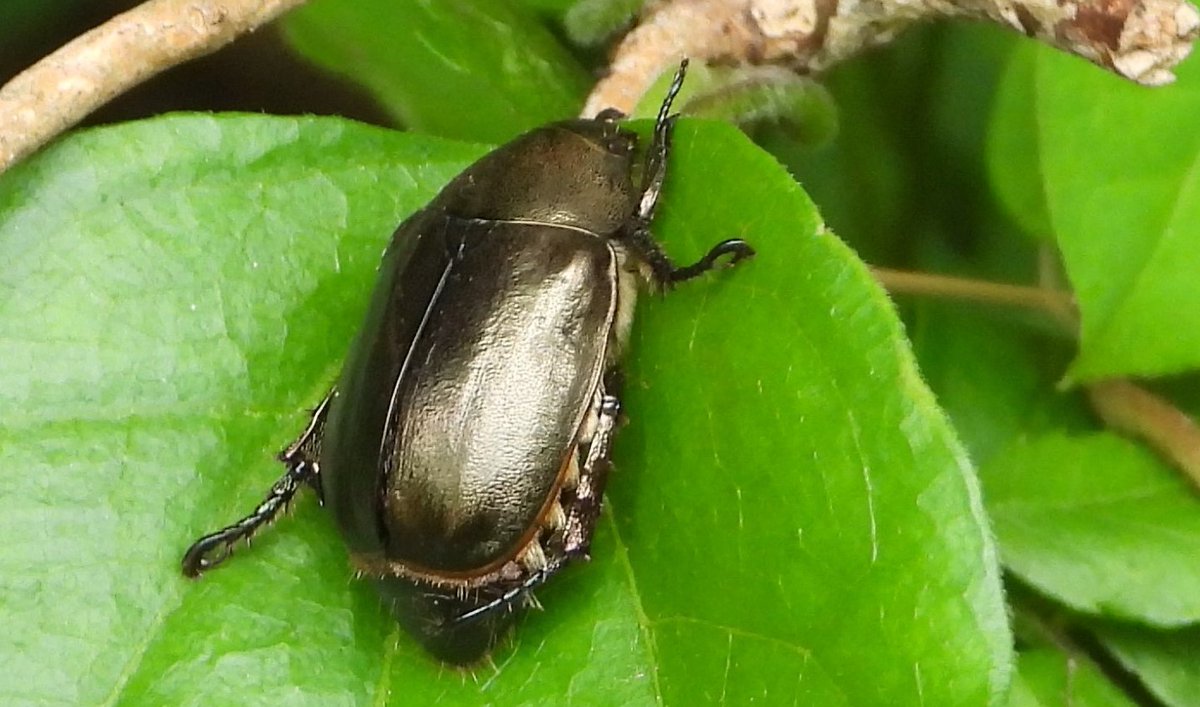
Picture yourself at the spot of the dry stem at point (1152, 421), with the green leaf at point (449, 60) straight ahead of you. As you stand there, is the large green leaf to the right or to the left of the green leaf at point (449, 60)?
left

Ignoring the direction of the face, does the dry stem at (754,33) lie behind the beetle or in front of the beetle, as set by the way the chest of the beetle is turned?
in front

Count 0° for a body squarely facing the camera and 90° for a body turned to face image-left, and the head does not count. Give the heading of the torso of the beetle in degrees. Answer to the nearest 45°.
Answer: approximately 225°

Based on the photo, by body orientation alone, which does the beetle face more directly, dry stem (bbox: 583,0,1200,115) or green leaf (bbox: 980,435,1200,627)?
the dry stem

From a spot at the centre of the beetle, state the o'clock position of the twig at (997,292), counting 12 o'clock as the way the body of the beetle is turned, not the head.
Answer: The twig is roughly at 1 o'clock from the beetle.

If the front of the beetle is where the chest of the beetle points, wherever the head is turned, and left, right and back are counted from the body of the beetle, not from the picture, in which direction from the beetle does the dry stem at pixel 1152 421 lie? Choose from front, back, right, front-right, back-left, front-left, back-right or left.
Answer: front-right

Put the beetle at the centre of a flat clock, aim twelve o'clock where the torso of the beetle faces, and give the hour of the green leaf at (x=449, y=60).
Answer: The green leaf is roughly at 11 o'clock from the beetle.

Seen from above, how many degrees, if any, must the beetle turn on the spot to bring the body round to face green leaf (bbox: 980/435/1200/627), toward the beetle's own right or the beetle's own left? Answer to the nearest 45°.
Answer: approximately 45° to the beetle's own right
